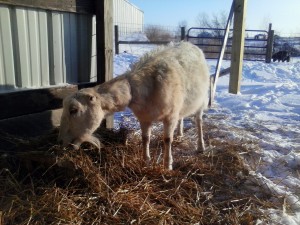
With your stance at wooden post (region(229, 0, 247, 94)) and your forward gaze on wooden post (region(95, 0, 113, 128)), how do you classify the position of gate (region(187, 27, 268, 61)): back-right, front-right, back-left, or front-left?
back-right

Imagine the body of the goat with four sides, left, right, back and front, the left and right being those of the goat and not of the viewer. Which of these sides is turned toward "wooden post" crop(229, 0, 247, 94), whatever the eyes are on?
back

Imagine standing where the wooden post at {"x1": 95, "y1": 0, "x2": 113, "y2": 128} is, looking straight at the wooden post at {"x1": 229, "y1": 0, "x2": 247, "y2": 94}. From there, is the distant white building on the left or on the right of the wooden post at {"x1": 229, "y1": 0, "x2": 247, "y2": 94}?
left

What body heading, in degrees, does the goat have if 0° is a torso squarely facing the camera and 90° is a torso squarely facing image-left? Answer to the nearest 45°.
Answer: approximately 45°

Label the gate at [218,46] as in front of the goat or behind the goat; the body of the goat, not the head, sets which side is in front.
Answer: behind
